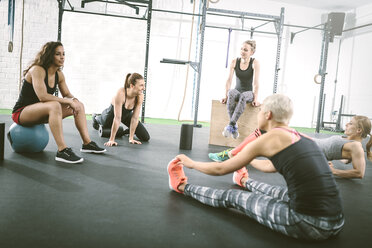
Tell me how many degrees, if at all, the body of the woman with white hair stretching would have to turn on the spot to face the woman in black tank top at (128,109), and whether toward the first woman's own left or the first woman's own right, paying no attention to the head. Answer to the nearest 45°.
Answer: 0° — they already face them

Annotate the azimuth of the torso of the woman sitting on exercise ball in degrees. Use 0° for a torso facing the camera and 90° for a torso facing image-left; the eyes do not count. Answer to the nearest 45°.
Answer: approximately 315°

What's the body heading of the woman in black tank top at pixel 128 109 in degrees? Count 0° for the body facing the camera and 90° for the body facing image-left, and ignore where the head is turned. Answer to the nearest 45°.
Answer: approximately 315°

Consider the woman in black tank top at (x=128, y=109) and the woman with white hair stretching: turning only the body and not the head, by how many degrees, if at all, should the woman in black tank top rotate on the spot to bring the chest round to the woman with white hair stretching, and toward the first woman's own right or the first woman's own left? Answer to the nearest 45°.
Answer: approximately 45° to the first woman's own right

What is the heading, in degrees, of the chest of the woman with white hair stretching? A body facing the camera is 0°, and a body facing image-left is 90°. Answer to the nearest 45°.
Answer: approximately 135°

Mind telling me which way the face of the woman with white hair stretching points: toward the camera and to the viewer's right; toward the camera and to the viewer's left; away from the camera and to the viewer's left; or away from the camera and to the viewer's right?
away from the camera and to the viewer's left

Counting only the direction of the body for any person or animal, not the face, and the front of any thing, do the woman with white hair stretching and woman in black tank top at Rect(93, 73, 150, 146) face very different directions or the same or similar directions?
very different directions

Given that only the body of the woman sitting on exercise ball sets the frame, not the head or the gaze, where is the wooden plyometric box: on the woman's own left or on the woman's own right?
on the woman's own left
